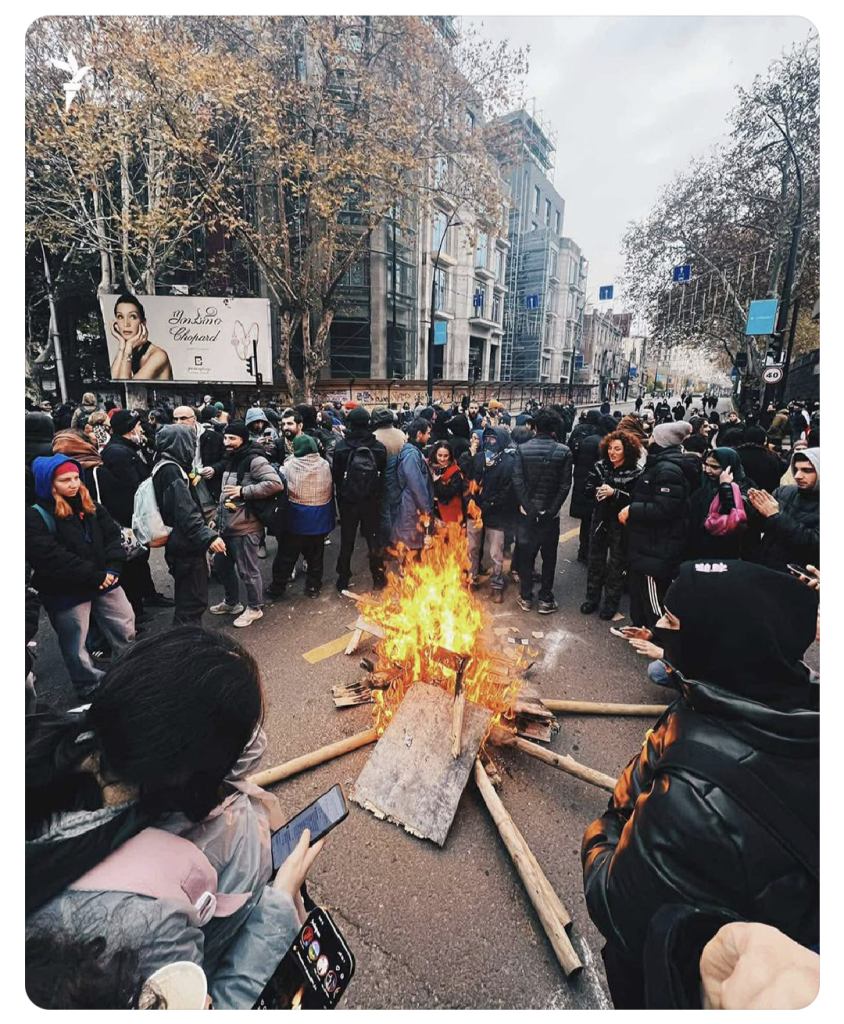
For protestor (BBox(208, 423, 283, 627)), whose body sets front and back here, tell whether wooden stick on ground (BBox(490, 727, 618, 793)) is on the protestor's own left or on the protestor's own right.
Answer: on the protestor's own left

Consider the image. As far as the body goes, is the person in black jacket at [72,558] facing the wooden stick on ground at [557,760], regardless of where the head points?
yes

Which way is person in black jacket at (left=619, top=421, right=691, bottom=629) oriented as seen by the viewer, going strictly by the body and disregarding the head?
to the viewer's left

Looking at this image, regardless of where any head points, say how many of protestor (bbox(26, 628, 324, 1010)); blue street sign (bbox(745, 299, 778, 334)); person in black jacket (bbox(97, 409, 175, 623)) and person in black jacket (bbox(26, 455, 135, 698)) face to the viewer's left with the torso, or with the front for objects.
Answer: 0

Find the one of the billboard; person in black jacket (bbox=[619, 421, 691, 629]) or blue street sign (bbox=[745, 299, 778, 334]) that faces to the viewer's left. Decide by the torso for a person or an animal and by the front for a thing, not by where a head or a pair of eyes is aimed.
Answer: the person in black jacket

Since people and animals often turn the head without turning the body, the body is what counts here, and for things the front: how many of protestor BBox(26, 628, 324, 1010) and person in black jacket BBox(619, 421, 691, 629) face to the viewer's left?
1

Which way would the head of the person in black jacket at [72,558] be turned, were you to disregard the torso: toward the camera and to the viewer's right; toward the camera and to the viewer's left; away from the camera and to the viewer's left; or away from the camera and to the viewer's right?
toward the camera and to the viewer's right

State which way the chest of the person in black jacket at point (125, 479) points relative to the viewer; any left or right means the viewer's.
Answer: facing to the right of the viewer

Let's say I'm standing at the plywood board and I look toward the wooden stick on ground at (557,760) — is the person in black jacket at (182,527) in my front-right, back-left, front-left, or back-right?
back-left

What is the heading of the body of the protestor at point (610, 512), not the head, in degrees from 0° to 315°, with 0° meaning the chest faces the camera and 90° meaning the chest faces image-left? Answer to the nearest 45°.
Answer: approximately 45°

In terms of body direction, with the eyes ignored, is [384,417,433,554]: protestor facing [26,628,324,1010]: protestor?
no

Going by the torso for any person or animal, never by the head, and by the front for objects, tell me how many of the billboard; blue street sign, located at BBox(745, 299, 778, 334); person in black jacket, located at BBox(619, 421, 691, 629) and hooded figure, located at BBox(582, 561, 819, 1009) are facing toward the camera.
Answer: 2

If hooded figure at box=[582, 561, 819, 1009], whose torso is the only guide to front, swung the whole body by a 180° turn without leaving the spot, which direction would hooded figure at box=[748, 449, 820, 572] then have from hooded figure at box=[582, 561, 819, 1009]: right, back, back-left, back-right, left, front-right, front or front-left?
back-left

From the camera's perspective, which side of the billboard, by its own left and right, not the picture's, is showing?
front

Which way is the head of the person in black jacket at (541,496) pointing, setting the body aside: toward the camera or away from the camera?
away from the camera
